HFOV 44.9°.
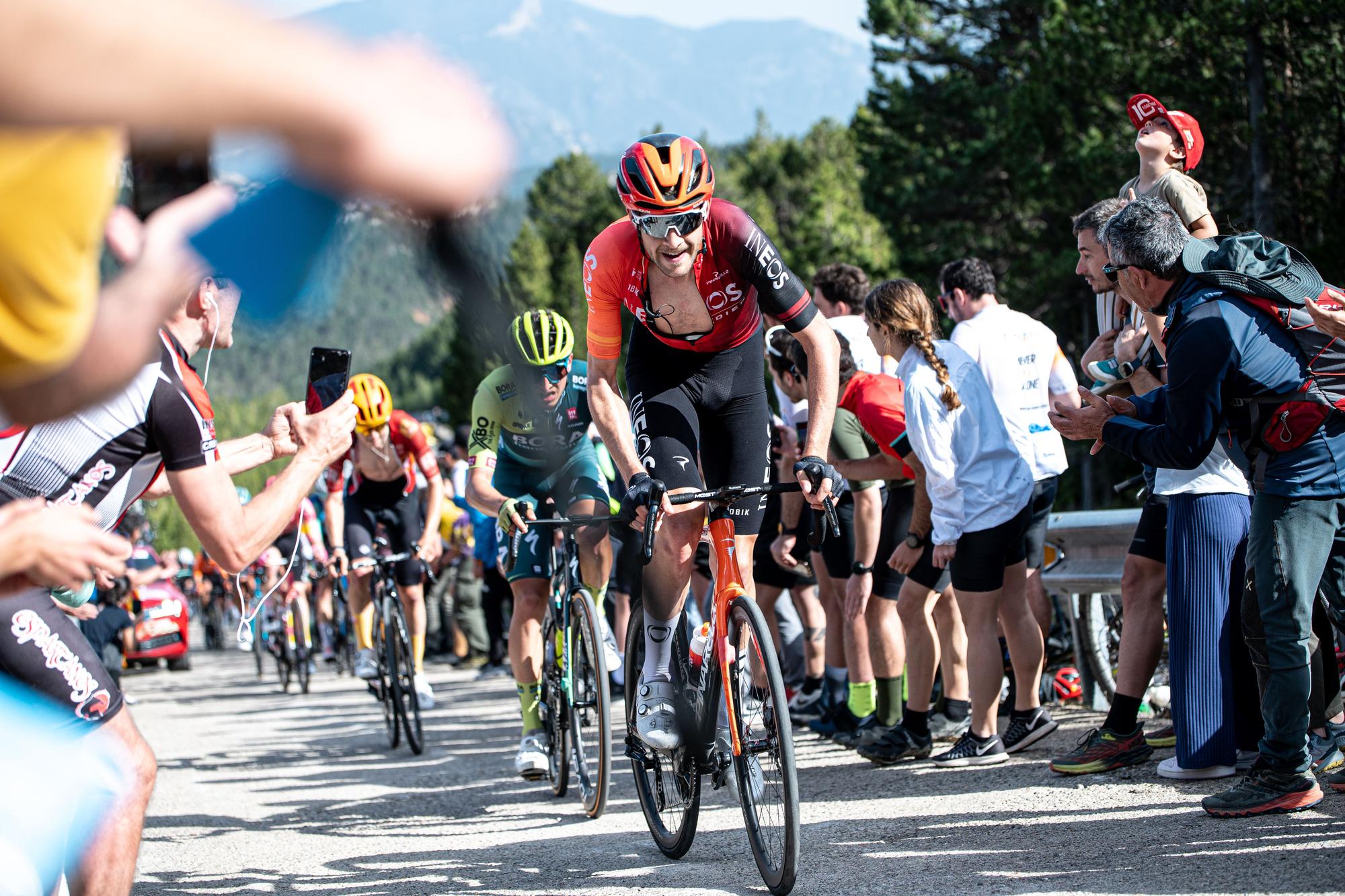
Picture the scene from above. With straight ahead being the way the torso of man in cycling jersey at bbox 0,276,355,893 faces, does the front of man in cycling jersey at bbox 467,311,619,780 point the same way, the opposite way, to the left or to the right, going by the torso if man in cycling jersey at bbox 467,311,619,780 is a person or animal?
to the right

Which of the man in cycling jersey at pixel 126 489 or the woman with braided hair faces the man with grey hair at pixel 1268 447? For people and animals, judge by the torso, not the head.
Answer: the man in cycling jersey

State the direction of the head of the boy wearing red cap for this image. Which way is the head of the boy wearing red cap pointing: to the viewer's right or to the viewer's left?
to the viewer's left

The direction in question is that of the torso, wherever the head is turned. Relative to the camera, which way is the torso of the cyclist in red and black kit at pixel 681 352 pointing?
toward the camera

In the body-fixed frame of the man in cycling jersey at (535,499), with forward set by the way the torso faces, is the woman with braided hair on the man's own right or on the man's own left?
on the man's own left

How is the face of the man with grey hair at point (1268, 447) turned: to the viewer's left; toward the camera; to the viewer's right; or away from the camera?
to the viewer's left

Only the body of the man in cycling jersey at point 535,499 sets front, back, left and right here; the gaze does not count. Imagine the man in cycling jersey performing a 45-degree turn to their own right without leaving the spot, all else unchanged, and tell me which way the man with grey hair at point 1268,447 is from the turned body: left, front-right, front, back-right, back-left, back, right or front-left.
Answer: left

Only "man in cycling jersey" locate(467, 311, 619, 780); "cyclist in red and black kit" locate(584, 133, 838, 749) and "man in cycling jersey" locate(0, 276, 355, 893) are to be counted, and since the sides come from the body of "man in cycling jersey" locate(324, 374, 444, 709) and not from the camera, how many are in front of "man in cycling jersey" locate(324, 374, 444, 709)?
3

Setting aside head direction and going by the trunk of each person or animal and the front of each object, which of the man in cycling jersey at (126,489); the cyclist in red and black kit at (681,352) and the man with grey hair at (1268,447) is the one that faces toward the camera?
the cyclist in red and black kit

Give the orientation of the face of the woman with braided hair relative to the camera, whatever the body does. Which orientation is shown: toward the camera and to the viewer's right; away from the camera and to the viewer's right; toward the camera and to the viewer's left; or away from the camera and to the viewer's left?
away from the camera and to the viewer's left

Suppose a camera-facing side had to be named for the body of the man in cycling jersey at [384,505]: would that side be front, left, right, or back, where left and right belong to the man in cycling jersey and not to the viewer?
front

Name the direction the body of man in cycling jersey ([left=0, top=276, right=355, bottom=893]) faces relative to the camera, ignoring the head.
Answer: to the viewer's right

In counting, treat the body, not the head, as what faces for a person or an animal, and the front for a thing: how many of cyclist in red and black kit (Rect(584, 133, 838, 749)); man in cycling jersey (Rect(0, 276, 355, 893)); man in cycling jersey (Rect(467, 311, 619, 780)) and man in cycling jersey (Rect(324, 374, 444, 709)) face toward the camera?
3

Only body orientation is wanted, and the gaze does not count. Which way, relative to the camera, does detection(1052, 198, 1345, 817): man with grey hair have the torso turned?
to the viewer's left

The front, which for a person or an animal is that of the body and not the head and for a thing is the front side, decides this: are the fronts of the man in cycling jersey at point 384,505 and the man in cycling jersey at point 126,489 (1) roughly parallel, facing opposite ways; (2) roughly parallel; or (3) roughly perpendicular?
roughly perpendicular
